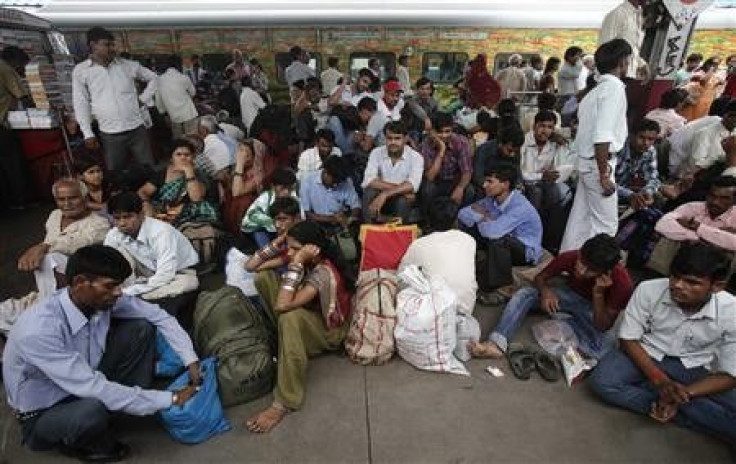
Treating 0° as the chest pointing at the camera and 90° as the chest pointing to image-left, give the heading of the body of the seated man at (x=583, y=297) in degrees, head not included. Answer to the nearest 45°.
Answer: approximately 45°

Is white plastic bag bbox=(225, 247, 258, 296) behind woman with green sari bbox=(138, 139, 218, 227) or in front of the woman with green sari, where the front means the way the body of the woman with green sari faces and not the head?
in front

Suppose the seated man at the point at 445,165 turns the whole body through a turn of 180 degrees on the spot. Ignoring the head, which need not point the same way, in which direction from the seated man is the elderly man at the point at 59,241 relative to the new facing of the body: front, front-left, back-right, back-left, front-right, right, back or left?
back-left

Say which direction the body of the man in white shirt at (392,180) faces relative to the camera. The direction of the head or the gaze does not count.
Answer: toward the camera

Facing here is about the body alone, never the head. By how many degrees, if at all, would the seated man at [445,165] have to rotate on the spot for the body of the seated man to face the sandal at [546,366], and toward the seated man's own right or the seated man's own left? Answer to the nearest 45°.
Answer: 0° — they already face it

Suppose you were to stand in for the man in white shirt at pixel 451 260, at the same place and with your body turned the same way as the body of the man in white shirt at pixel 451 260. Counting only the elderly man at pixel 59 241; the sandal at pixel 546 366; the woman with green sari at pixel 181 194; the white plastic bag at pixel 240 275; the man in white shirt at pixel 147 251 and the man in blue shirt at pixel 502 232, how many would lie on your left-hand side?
4

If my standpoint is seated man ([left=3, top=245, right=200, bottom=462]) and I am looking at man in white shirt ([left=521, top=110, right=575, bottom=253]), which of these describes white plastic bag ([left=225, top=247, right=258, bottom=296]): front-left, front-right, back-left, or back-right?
front-left

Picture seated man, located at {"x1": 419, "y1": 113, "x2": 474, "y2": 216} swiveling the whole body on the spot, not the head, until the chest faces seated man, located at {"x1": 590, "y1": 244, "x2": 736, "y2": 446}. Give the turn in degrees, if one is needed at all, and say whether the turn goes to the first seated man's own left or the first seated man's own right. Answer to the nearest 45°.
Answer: approximately 45° to the first seated man's own left

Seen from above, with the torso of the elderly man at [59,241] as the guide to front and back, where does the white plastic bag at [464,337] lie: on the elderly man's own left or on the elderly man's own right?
on the elderly man's own left

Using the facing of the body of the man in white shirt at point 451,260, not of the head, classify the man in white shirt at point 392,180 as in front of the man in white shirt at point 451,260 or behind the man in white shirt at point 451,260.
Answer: in front

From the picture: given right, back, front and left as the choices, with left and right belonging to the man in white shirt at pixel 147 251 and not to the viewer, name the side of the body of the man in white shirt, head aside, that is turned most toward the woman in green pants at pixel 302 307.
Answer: left

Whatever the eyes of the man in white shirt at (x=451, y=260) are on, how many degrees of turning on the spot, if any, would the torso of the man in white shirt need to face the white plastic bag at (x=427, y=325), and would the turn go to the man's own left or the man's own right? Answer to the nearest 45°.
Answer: approximately 180°

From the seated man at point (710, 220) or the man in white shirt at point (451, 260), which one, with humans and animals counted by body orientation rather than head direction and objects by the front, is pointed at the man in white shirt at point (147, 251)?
the seated man

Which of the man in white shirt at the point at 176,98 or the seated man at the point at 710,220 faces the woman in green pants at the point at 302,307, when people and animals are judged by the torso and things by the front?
the seated man

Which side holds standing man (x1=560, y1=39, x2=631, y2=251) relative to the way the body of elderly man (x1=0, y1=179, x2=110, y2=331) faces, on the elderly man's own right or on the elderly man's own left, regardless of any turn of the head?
on the elderly man's own left

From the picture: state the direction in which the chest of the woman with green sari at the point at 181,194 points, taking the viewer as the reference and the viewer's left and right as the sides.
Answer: facing the viewer

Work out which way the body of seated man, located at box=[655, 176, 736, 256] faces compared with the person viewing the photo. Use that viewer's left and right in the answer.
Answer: facing the viewer and to the left of the viewer
